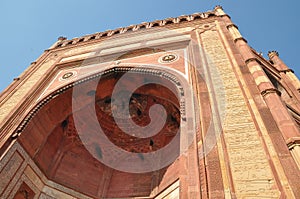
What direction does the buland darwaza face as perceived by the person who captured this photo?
facing the viewer and to the left of the viewer
